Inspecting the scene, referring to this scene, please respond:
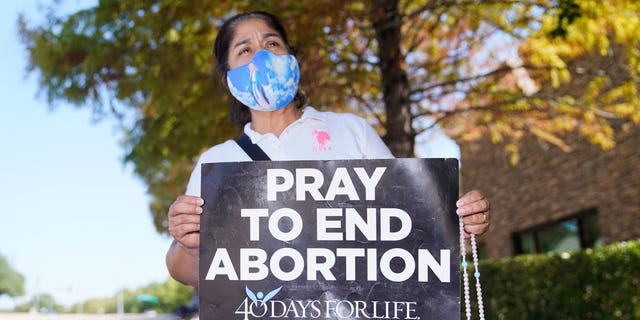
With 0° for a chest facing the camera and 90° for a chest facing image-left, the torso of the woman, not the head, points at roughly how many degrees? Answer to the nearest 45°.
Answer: approximately 0°

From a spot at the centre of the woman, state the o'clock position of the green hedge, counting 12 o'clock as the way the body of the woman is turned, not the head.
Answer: The green hedge is roughly at 7 o'clock from the woman.

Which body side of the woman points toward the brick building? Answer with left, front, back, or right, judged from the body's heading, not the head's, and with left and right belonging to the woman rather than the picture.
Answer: back

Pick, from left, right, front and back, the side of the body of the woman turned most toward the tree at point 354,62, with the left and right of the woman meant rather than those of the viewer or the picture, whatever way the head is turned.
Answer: back

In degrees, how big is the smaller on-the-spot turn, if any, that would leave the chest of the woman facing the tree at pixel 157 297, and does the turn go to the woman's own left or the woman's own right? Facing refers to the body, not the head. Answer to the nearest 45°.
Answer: approximately 180°
